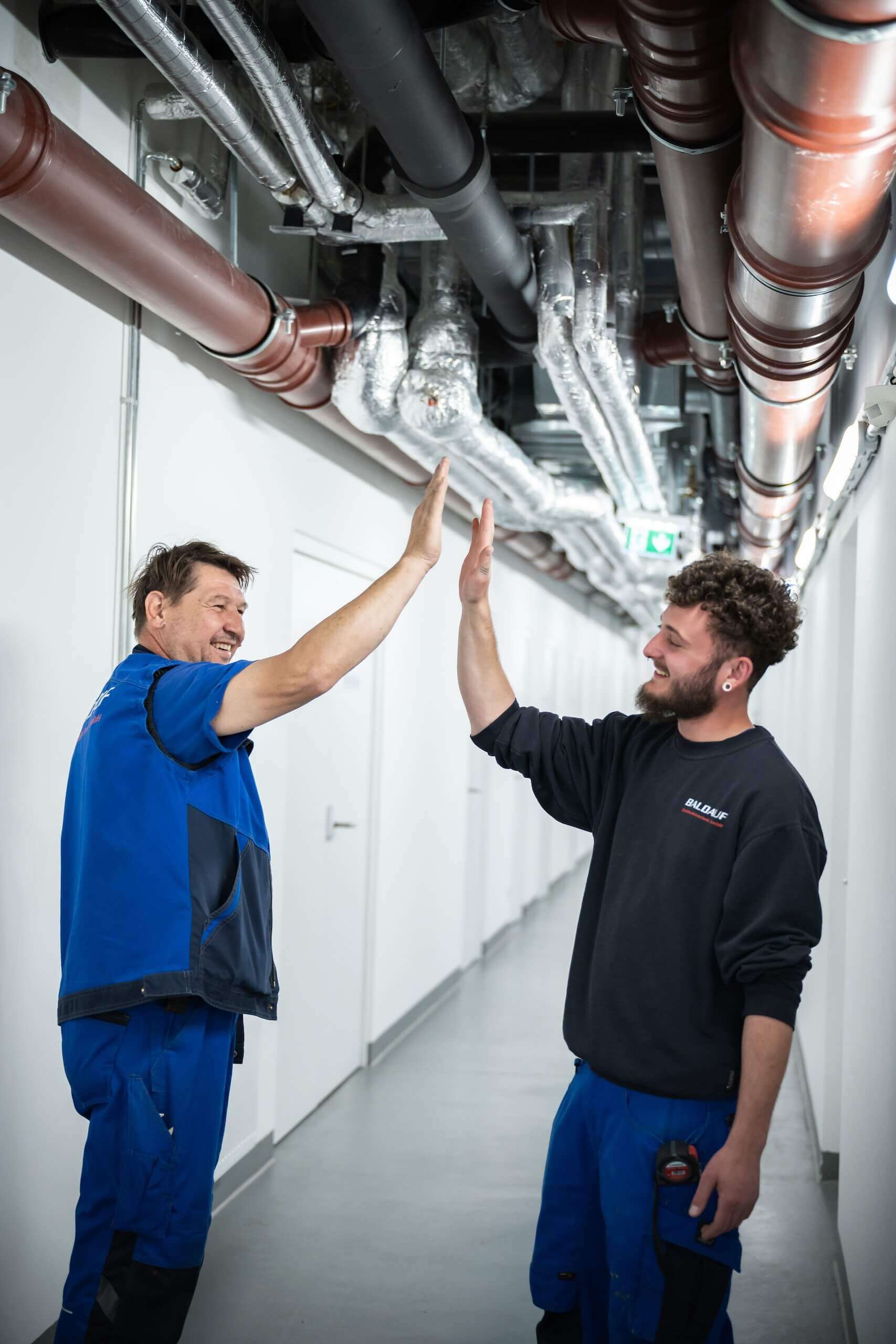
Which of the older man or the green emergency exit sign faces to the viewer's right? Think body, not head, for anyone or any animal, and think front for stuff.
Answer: the older man

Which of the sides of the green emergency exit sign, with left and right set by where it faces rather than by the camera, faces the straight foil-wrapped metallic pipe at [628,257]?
front

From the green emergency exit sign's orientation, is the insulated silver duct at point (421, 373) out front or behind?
out front

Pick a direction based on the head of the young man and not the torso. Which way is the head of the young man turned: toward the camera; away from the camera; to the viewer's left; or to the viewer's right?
to the viewer's left

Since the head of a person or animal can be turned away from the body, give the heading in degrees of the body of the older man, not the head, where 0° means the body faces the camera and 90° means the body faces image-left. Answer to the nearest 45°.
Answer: approximately 270°

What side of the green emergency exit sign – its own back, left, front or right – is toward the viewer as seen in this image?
front

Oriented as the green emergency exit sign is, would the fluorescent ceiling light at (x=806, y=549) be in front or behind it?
in front

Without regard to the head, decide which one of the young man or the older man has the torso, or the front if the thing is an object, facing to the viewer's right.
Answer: the older man

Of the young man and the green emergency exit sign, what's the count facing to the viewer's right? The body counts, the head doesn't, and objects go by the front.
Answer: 0

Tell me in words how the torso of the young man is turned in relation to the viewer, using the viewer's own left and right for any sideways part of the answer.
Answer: facing the viewer and to the left of the viewer

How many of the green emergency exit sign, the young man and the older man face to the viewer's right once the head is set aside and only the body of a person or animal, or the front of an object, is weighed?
1

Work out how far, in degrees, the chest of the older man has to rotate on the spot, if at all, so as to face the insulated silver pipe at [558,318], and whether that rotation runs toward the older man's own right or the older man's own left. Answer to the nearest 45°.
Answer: approximately 45° to the older man's own left
